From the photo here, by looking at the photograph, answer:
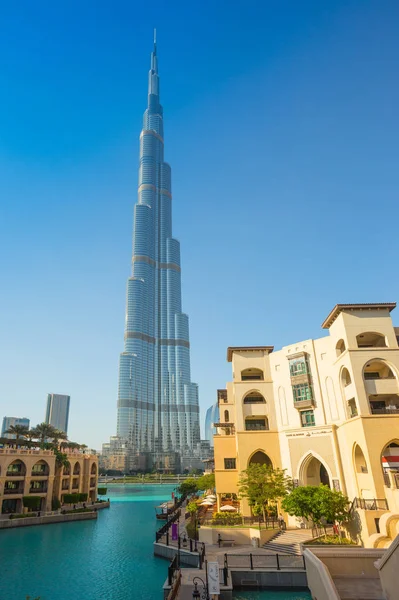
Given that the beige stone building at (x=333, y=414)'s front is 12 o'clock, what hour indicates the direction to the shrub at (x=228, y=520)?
The shrub is roughly at 1 o'clock from the beige stone building.

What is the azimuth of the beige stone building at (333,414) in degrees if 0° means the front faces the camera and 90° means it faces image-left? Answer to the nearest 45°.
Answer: approximately 45°

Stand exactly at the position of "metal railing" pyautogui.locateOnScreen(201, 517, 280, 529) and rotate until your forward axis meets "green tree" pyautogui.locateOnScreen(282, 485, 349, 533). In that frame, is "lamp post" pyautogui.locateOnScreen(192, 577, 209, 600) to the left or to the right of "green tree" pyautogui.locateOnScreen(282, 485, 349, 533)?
right

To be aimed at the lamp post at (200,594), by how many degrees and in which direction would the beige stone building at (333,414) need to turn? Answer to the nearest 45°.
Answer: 0° — it already faces it
